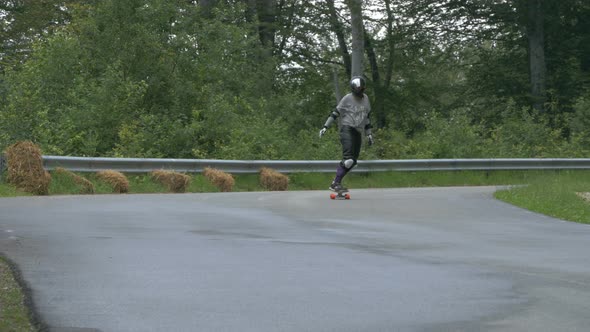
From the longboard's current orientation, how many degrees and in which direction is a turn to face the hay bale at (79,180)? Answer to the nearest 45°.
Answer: approximately 90° to its right

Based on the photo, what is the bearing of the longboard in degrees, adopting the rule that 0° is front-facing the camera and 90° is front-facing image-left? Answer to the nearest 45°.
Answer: approximately 0°

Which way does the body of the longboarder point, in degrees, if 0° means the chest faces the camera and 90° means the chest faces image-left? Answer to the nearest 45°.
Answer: approximately 0°

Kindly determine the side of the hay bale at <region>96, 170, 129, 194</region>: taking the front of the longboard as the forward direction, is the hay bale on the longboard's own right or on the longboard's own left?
on the longboard's own right
